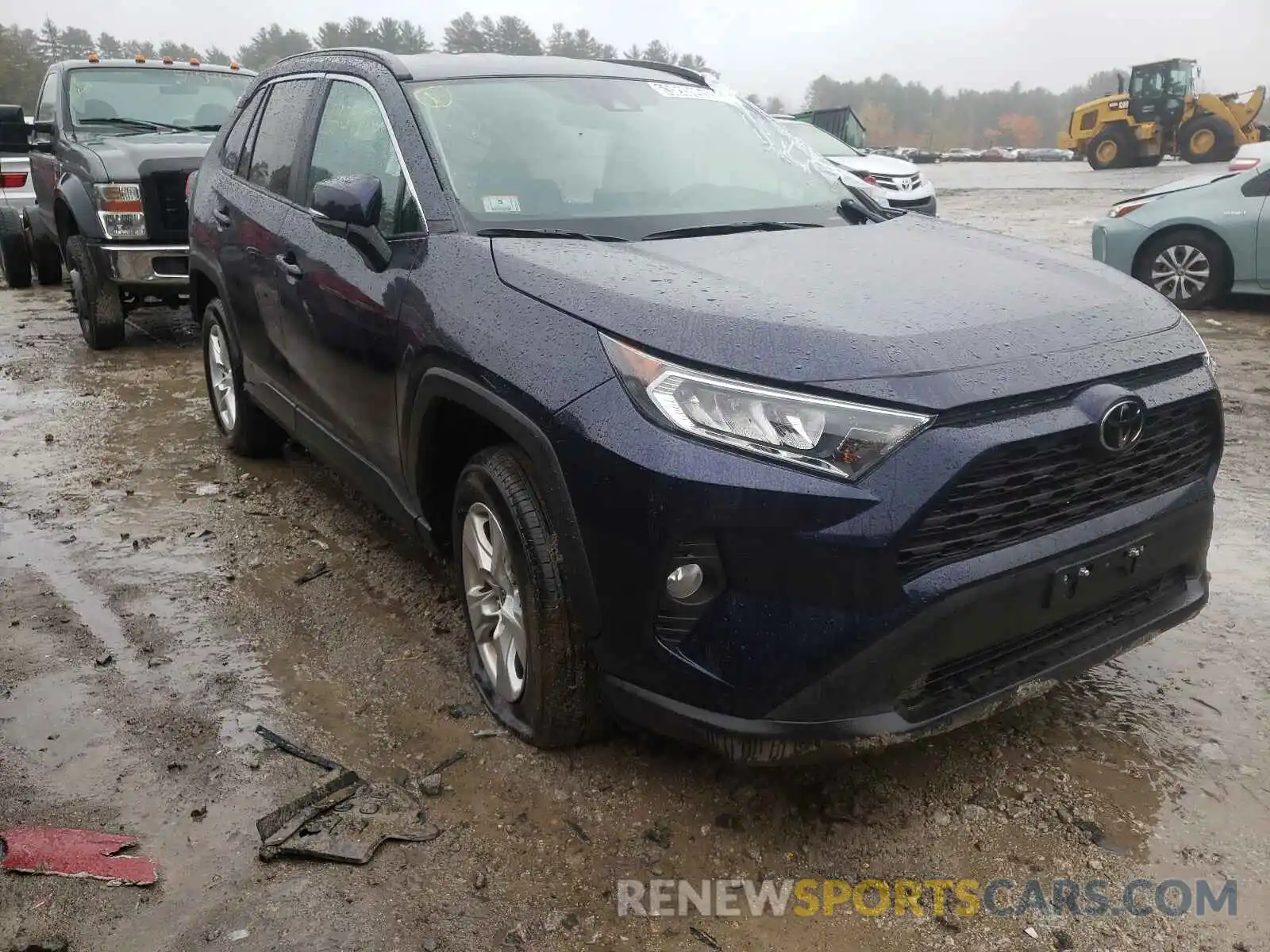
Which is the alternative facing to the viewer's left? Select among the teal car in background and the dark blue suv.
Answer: the teal car in background

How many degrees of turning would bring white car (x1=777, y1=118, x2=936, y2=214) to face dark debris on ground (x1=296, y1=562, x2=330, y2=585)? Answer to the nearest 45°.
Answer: approximately 45° to its right

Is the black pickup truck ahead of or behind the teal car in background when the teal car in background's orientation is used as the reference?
ahead

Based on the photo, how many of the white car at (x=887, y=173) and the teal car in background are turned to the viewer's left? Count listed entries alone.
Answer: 1

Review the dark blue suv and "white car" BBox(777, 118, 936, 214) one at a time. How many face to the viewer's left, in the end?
0

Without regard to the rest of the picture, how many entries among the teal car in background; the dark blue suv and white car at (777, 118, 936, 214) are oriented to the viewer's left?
1

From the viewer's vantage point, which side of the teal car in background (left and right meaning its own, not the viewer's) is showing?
left

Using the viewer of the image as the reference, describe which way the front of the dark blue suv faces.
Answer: facing the viewer and to the right of the viewer

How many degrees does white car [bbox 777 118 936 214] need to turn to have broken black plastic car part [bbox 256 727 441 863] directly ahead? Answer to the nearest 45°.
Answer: approximately 45° to its right

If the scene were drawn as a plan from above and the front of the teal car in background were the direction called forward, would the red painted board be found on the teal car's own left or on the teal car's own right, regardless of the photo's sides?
on the teal car's own left

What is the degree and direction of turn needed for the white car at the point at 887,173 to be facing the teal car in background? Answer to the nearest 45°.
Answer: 0° — it already faces it

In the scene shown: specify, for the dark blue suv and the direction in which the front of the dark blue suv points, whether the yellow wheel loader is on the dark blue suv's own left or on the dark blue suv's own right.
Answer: on the dark blue suv's own left

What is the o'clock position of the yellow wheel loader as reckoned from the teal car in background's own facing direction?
The yellow wheel loader is roughly at 3 o'clock from the teal car in background.

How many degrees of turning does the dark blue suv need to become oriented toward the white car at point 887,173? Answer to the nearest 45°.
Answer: approximately 135° to its left
